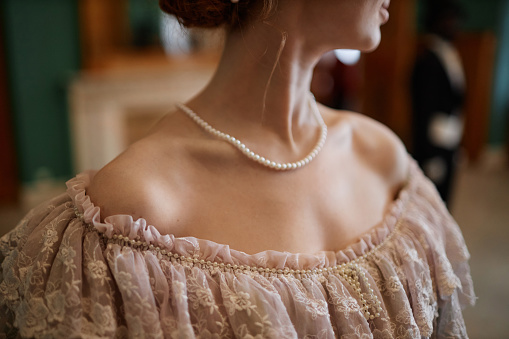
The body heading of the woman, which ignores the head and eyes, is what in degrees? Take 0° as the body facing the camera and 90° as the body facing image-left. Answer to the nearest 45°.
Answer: approximately 315°

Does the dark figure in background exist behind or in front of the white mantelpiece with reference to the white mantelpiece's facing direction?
in front

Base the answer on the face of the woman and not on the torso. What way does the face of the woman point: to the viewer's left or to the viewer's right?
to the viewer's right

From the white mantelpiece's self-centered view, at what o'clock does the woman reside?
The woman is roughly at 12 o'clock from the white mantelpiece.

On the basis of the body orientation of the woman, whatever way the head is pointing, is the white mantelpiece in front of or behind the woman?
behind
